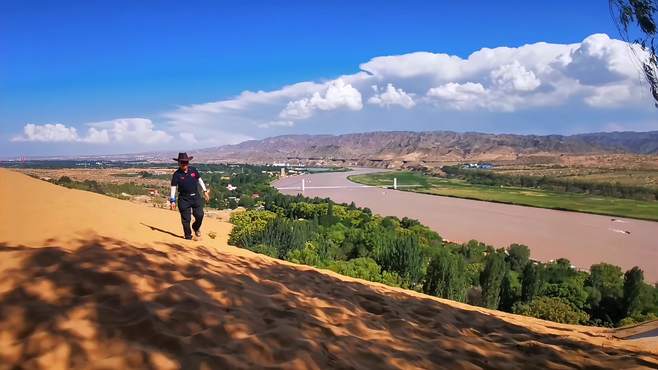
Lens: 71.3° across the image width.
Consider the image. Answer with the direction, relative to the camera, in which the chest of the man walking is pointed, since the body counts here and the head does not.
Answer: toward the camera

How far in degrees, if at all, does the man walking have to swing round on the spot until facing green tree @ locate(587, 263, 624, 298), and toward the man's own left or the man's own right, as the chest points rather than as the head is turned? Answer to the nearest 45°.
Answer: approximately 135° to the man's own left

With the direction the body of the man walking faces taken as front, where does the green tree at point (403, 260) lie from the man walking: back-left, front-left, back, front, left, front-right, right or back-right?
back-left

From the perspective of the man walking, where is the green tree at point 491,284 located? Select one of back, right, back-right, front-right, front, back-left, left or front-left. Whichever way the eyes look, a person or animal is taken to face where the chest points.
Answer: back-left

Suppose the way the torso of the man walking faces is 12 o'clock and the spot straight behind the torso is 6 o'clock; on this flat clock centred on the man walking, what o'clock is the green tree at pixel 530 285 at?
The green tree is roughly at 8 o'clock from the man walking.

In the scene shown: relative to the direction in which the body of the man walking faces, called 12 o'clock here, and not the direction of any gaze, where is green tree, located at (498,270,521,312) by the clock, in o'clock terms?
The green tree is roughly at 8 o'clock from the man walking.

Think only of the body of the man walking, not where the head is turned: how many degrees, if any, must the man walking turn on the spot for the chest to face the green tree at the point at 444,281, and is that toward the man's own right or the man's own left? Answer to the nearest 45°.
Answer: approximately 135° to the man's own left

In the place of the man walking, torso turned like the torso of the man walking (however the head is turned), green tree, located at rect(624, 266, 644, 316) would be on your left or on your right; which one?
on your left

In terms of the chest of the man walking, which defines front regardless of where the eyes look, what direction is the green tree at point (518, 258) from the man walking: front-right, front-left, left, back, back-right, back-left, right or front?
back-left
